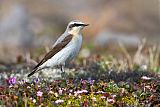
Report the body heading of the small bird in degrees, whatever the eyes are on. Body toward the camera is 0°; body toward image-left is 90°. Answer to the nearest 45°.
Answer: approximately 270°
